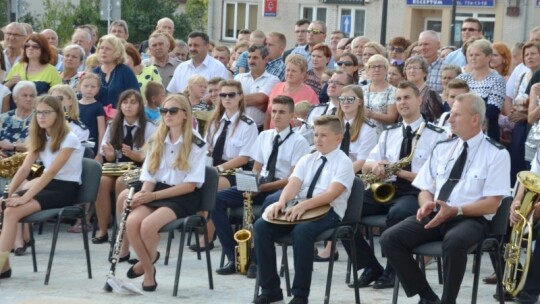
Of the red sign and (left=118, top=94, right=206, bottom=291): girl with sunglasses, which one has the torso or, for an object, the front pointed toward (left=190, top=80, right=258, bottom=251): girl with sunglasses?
the red sign

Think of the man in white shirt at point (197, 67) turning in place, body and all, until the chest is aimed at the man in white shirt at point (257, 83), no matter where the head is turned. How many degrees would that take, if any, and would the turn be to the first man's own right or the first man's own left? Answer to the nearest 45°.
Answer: approximately 90° to the first man's own left

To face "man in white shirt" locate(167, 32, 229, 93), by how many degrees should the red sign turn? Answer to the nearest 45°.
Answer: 0° — it already faces them

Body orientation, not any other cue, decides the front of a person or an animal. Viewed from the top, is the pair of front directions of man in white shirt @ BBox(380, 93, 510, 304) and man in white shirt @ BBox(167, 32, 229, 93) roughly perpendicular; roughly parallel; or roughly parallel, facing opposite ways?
roughly parallel

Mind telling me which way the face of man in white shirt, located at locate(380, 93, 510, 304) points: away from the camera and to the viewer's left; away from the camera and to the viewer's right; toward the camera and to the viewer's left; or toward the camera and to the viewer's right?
toward the camera and to the viewer's left

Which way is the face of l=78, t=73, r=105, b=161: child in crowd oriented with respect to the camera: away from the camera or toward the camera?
toward the camera

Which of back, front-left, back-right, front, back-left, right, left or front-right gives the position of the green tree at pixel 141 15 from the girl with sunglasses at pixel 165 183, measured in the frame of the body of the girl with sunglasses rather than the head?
back-right

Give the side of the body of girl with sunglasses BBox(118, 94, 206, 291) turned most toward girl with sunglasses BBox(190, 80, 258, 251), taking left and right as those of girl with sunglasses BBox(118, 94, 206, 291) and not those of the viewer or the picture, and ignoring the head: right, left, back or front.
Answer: back

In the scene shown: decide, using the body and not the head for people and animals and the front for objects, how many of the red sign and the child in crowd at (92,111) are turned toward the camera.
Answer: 2

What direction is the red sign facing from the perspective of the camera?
toward the camera

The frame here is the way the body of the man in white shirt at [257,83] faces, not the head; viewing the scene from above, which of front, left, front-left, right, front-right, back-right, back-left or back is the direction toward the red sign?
back-right

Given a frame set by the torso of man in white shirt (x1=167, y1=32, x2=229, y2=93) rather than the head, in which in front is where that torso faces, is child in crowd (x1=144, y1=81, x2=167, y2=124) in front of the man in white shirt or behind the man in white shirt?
in front

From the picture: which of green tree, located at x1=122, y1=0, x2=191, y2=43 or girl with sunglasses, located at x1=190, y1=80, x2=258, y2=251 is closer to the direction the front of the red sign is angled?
the girl with sunglasses

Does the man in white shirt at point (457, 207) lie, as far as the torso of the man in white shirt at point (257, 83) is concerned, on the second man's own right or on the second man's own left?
on the second man's own left

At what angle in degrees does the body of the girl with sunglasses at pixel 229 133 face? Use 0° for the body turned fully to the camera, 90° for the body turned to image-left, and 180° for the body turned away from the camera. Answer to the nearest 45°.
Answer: approximately 45°
